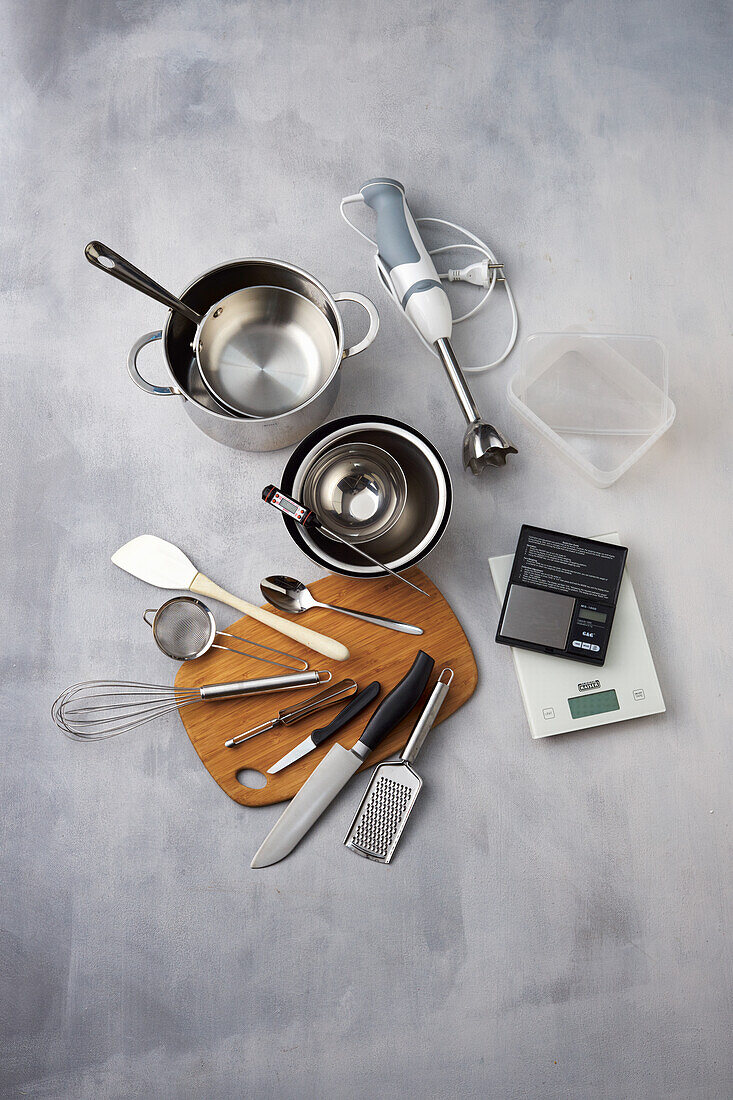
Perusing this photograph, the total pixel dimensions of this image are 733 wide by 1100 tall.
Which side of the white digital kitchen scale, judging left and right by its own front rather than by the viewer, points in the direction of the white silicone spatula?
right

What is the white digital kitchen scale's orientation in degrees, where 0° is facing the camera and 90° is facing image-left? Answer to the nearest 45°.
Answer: approximately 0°
